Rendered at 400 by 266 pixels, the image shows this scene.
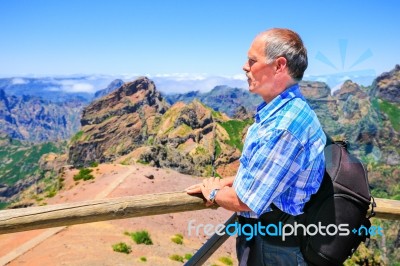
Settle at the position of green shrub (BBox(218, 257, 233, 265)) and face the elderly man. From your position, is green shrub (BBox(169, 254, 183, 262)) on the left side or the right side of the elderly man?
right

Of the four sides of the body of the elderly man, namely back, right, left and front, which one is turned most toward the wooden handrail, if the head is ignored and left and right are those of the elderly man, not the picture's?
front

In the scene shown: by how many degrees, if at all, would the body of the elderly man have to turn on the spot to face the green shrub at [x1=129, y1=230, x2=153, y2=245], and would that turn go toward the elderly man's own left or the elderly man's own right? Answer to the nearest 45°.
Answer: approximately 45° to the elderly man's own right

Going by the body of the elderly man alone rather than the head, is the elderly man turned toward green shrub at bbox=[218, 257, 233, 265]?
no

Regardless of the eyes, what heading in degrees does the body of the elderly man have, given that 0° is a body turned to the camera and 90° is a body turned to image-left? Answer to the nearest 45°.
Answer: approximately 90°

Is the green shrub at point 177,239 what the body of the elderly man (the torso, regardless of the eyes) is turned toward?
no

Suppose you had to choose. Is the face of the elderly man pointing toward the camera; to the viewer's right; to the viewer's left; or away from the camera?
to the viewer's left
